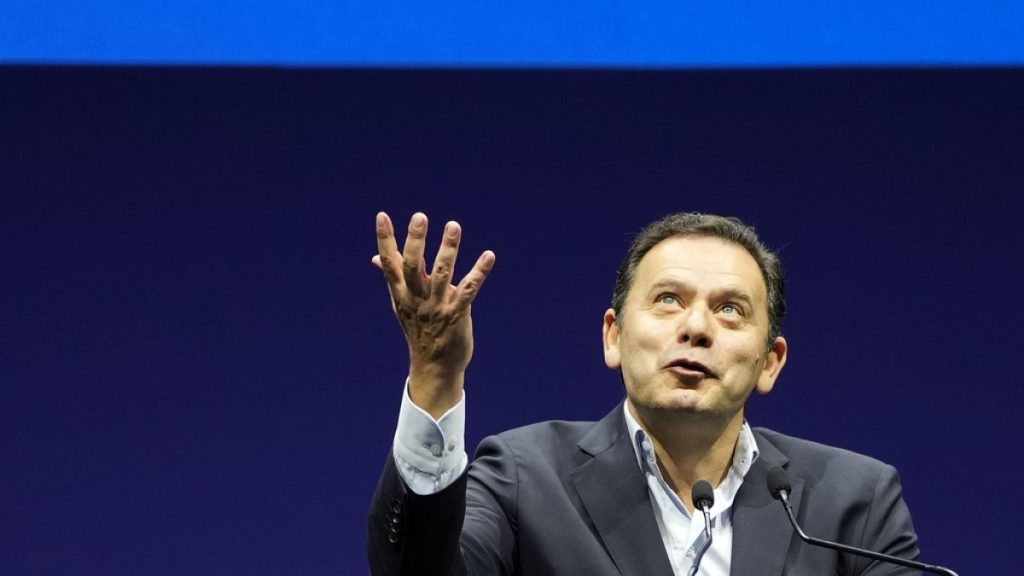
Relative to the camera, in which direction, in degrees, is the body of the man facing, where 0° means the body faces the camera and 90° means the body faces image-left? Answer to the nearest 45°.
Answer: approximately 0°
